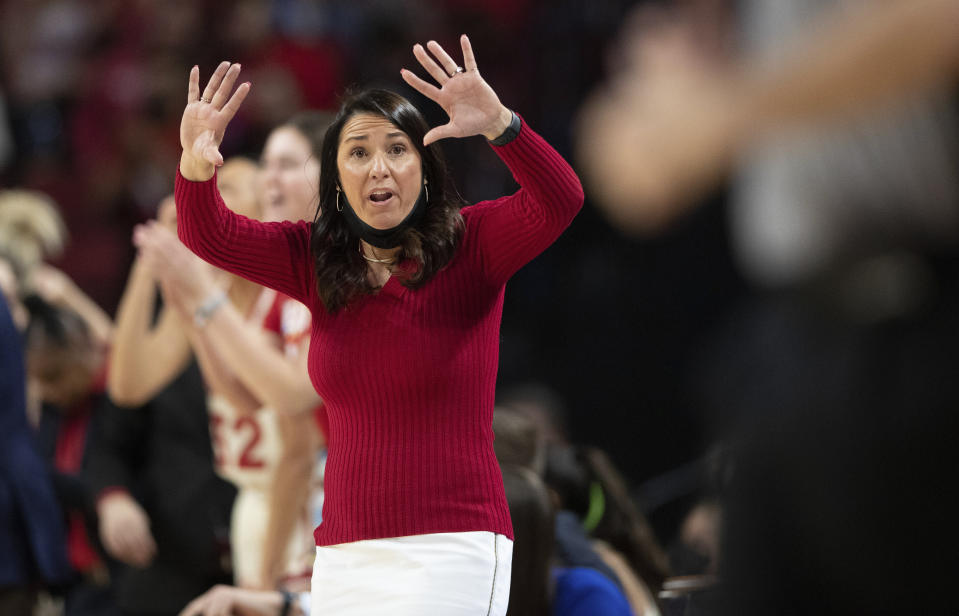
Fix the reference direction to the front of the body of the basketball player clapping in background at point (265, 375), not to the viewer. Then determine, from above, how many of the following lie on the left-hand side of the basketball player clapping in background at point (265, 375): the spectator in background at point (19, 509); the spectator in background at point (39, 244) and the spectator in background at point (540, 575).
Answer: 1

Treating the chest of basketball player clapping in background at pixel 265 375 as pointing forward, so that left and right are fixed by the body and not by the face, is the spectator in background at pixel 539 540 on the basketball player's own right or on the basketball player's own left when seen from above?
on the basketball player's own left

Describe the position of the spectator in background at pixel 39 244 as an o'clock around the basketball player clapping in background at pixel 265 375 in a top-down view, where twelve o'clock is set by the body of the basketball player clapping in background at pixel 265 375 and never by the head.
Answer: the spectator in background at pixel 39 244 is roughly at 4 o'clock from the basketball player clapping in background at pixel 265 375.

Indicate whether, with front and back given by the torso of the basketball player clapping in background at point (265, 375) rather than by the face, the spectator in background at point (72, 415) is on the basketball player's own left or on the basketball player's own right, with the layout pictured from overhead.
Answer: on the basketball player's own right

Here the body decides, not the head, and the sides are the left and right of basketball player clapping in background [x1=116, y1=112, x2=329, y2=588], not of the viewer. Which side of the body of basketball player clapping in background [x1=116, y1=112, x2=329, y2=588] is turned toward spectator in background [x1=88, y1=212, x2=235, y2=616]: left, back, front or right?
right

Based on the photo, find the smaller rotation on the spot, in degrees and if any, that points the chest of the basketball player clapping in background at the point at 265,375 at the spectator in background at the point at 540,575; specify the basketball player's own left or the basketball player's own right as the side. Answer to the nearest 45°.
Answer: approximately 90° to the basketball player's own left
